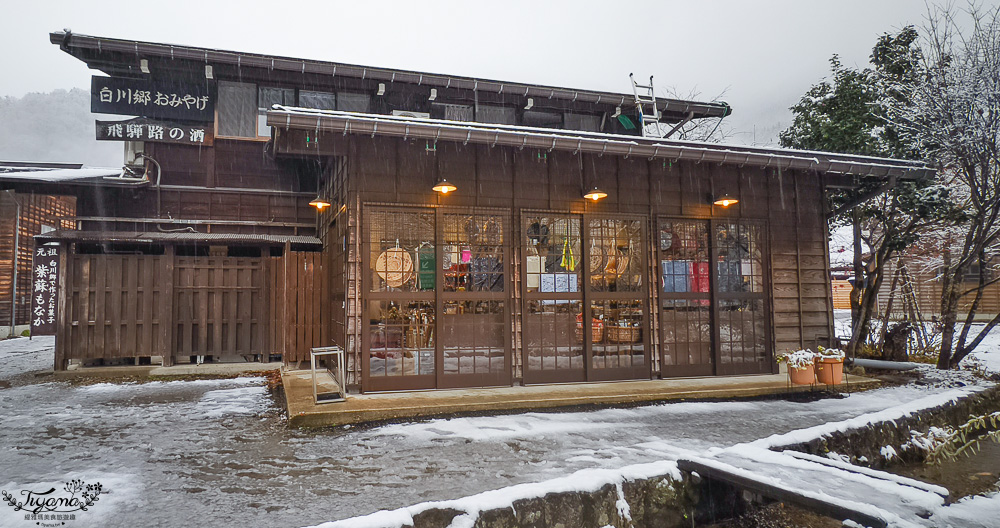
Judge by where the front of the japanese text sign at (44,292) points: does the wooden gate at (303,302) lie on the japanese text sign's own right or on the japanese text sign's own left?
on the japanese text sign's own left

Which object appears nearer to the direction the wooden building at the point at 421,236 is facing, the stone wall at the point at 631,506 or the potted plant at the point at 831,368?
the stone wall

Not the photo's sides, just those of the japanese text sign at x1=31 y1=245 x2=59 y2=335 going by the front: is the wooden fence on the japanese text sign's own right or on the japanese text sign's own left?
on the japanese text sign's own left

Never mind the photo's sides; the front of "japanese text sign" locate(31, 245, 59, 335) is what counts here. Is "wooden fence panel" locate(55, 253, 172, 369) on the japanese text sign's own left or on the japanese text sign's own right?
on the japanese text sign's own left

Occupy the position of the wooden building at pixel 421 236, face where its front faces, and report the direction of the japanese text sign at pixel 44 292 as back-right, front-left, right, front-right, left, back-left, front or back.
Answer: right

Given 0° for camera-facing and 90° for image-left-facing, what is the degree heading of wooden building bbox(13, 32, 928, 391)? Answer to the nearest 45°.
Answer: approximately 0°

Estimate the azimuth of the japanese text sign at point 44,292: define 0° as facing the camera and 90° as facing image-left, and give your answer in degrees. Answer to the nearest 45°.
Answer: approximately 0°

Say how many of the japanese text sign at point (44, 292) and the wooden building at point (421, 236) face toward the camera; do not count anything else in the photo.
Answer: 2

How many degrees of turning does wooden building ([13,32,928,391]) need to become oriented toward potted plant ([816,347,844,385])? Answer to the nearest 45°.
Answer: approximately 90° to its left

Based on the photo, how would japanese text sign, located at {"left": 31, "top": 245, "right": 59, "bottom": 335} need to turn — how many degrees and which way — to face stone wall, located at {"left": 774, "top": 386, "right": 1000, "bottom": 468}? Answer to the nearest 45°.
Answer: approximately 45° to its left

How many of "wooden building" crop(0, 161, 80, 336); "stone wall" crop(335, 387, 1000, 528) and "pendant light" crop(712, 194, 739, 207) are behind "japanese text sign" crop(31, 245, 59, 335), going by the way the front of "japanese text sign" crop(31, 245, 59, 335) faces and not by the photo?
1

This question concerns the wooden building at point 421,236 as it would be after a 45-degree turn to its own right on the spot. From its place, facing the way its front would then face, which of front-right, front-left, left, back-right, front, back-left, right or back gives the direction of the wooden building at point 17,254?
right

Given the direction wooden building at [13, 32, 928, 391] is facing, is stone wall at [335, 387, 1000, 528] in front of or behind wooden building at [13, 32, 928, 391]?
in front

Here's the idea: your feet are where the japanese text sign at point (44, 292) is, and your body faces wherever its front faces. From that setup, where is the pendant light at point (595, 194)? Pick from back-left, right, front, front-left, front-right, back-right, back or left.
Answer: front-left
